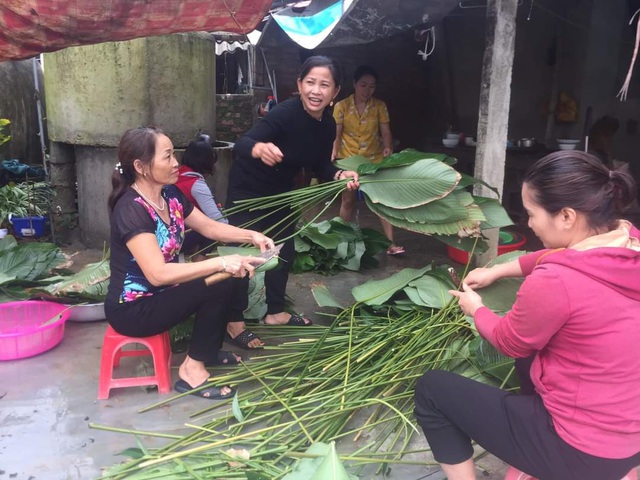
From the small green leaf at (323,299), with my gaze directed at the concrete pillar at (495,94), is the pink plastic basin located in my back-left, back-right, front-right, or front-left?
back-left

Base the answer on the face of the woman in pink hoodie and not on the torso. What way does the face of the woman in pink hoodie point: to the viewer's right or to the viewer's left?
to the viewer's left

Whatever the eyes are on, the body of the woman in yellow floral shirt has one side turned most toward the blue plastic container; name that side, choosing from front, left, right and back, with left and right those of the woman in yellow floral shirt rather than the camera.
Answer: right

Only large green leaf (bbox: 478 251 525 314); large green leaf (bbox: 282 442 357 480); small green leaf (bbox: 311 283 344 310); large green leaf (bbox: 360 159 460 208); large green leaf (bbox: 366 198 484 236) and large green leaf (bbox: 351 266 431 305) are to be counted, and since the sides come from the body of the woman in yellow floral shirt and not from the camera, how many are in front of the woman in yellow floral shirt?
6

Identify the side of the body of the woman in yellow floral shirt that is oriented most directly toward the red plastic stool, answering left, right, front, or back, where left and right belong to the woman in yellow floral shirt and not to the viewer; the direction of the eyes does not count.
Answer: front

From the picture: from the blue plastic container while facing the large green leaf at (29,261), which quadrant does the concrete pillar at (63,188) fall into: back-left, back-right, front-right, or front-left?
back-left

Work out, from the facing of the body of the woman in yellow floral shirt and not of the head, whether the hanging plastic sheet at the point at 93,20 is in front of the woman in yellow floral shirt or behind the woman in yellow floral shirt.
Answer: in front

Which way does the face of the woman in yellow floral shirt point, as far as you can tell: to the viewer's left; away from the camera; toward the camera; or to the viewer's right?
toward the camera

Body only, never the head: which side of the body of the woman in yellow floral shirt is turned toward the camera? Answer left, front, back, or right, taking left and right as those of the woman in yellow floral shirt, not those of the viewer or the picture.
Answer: front

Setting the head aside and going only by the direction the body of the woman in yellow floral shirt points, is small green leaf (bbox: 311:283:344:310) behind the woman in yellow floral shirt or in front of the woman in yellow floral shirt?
in front

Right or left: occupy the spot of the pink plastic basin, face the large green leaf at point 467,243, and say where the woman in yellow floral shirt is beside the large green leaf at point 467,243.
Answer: left

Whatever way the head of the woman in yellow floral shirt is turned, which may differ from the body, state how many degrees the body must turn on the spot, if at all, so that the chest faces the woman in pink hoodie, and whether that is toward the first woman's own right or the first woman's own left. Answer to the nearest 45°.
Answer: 0° — they already face them

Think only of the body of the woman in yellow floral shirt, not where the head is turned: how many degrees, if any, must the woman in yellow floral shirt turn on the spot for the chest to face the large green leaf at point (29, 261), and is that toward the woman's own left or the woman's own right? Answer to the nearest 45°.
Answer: approximately 45° to the woman's own right

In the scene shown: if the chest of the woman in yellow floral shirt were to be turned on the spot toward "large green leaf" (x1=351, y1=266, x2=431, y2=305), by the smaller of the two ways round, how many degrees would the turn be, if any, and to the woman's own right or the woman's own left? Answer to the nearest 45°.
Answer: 0° — they already face it
